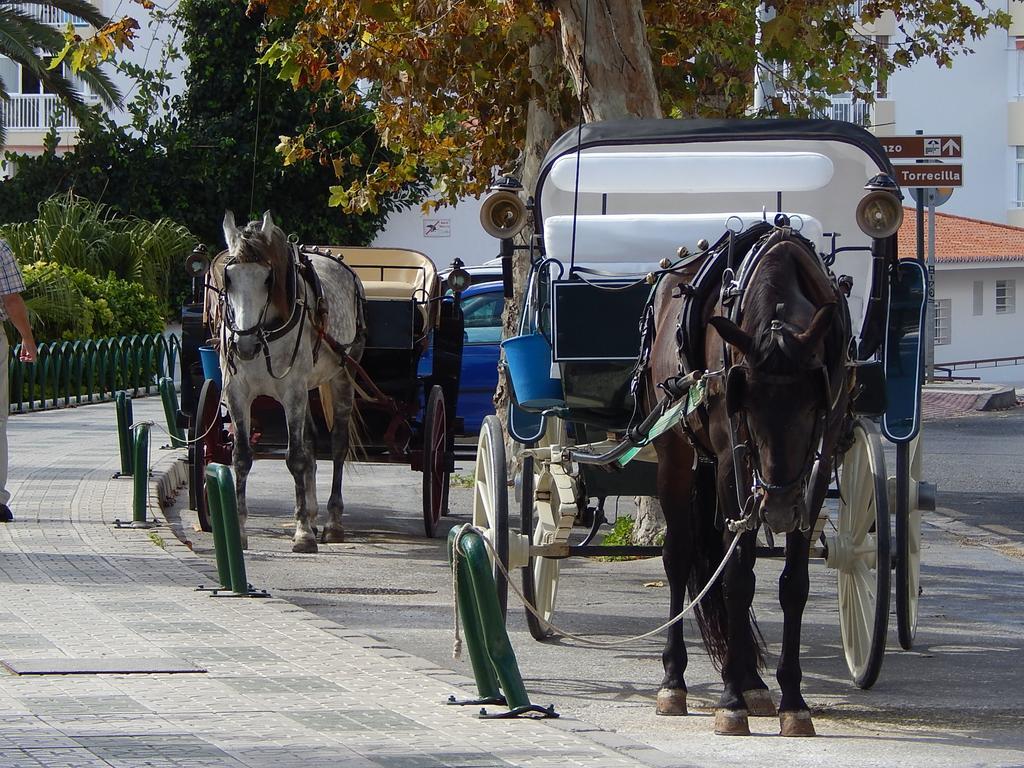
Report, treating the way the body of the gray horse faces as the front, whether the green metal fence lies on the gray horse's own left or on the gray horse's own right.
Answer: on the gray horse's own right

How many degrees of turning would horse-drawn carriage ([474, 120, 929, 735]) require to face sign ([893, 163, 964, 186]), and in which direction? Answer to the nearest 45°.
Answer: approximately 180°

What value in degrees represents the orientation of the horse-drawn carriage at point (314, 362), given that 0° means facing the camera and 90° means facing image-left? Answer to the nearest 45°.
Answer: approximately 0°

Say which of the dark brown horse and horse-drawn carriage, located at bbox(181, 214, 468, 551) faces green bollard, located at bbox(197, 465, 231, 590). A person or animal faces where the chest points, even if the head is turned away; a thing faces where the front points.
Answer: the horse-drawn carriage

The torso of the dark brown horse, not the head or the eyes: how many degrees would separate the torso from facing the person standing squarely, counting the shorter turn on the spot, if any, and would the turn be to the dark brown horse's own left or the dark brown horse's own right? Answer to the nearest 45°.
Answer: approximately 135° to the dark brown horse's own right

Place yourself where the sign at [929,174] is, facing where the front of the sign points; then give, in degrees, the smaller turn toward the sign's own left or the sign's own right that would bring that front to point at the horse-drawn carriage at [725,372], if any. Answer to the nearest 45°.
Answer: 0° — it already faces it

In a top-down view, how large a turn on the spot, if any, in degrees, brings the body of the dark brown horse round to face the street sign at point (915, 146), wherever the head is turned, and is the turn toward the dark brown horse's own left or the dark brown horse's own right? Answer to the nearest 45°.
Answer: approximately 180°

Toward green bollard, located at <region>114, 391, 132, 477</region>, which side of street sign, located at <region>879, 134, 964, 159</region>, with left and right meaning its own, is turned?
front

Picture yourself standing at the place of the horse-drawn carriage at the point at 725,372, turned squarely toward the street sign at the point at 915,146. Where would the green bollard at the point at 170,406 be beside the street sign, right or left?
left

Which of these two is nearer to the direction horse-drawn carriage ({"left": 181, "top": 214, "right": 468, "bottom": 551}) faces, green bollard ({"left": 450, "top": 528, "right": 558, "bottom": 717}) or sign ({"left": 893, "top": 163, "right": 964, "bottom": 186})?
the green bollard

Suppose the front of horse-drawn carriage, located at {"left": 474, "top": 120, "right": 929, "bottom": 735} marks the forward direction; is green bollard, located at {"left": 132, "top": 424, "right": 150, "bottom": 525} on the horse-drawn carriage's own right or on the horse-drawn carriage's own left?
on the horse-drawn carriage's own right

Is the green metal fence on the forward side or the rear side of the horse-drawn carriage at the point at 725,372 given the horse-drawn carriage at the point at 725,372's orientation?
on the rear side
